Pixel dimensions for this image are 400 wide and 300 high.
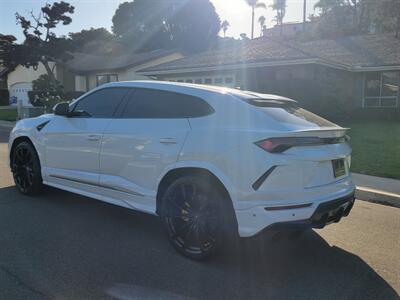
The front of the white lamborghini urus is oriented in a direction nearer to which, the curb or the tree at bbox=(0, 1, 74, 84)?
the tree

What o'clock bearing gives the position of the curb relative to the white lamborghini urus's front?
The curb is roughly at 5 o'clock from the white lamborghini urus.

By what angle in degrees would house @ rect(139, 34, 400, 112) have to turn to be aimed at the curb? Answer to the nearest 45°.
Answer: approximately 45° to its left

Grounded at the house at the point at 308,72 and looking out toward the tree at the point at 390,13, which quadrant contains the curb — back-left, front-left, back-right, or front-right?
back-right

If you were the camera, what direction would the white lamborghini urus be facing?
facing away from the viewer and to the left of the viewer

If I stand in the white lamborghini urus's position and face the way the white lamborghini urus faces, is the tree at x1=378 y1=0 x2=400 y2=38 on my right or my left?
on my right

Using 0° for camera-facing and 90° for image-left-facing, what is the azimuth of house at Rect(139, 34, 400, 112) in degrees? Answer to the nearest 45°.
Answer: approximately 45°

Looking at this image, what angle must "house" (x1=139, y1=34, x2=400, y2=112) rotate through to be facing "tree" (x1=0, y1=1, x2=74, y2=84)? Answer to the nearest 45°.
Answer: approximately 90° to its right

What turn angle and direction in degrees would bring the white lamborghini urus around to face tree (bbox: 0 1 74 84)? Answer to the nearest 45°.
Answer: approximately 45° to its right

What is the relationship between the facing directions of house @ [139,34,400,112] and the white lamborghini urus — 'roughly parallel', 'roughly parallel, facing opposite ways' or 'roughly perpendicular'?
roughly perpendicular
